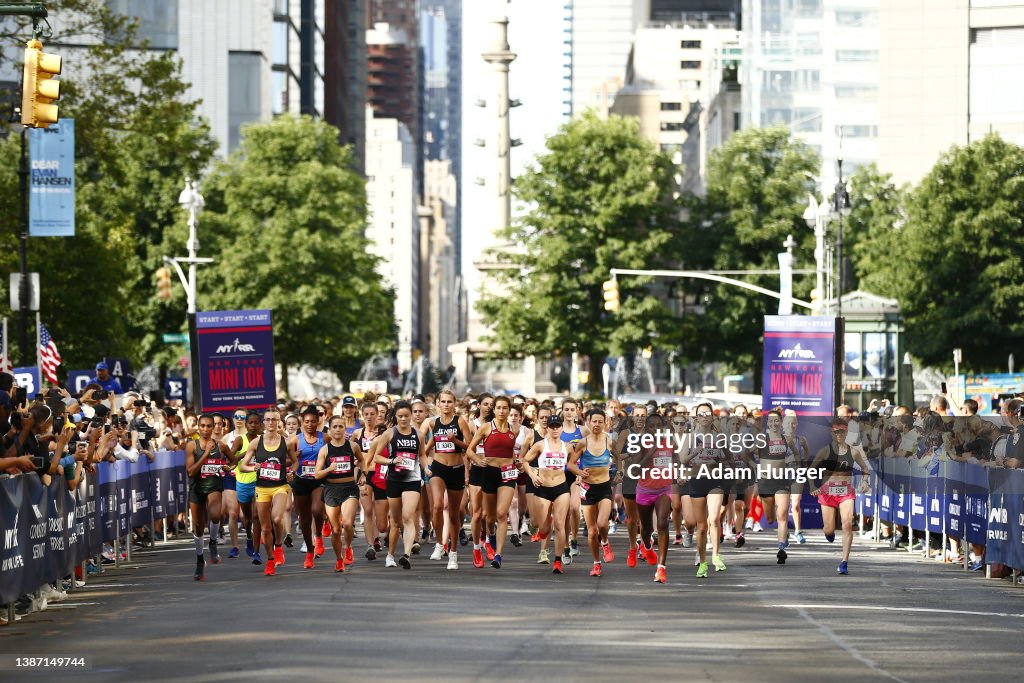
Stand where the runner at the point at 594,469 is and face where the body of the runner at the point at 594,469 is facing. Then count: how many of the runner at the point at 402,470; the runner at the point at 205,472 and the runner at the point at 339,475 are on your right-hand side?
3

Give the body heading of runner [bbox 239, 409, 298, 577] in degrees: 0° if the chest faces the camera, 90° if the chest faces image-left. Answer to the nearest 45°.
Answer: approximately 0°

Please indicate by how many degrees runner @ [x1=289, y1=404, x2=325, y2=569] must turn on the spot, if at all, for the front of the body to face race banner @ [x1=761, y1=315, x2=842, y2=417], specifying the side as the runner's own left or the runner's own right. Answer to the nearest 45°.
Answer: approximately 135° to the runner's own left

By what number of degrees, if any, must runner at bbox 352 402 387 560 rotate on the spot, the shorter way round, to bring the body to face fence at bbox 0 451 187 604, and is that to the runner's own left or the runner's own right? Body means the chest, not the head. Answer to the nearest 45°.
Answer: approximately 45° to the runner's own right

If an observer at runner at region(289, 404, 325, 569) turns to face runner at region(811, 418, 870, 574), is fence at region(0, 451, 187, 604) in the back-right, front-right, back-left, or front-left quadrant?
back-right
